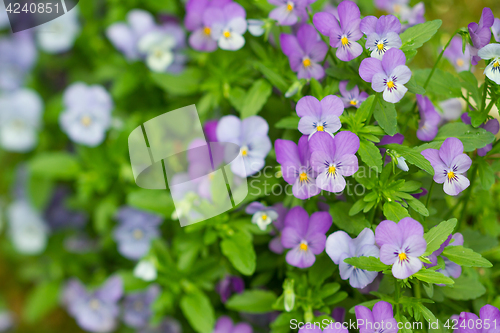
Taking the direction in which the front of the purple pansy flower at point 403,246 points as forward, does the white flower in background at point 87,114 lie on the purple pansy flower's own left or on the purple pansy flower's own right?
on the purple pansy flower's own right

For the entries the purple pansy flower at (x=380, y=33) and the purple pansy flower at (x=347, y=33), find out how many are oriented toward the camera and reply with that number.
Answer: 2
